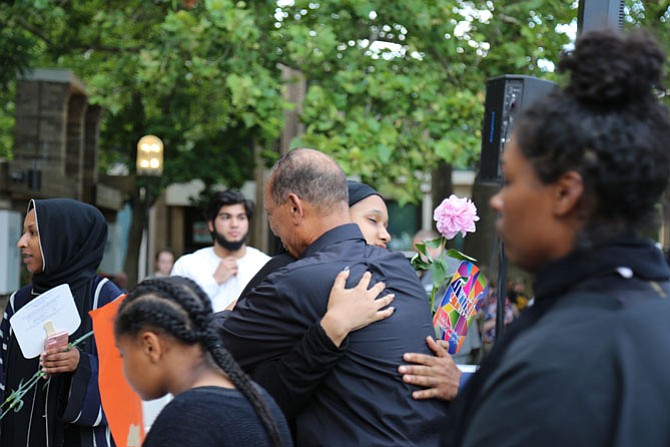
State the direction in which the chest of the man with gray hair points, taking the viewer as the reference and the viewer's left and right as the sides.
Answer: facing away from the viewer and to the left of the viewer

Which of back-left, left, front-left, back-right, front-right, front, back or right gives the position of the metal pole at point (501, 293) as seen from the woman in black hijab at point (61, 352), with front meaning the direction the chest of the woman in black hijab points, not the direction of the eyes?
back-left

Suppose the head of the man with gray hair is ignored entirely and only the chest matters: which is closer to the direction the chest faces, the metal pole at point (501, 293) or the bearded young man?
the bearded young man

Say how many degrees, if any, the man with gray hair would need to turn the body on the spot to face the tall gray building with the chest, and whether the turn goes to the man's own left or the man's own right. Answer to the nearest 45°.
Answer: approximately 90° to the man's own right

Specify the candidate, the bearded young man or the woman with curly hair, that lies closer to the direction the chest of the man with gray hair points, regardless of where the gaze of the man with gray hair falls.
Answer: the bearded young man

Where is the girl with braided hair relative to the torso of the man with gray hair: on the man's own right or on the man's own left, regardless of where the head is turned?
on the man's own left

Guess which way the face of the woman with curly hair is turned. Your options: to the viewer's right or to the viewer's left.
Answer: to the viewer's left

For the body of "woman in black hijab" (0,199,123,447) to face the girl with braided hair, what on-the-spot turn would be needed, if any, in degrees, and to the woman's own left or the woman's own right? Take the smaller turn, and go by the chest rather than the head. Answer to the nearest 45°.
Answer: approximately 45° to the woman's own left

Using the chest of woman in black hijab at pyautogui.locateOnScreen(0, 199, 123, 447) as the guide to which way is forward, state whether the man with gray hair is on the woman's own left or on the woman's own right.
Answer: on the woman's own left

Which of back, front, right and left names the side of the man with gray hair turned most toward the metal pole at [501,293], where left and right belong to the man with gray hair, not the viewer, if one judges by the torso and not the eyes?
right

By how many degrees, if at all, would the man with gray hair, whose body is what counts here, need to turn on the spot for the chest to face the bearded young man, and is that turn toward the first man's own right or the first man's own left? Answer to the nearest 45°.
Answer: approximately 45° to the first man's own right
